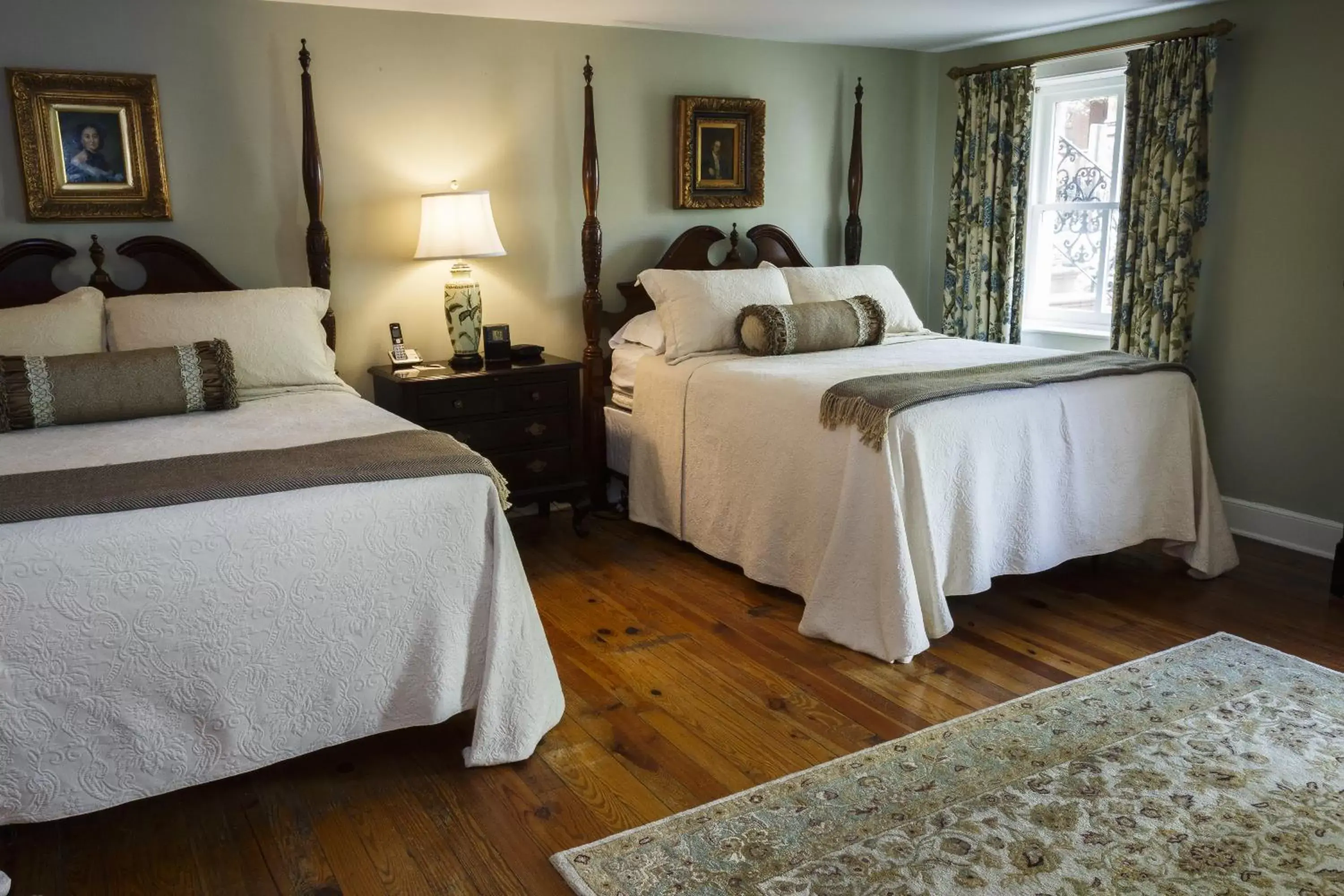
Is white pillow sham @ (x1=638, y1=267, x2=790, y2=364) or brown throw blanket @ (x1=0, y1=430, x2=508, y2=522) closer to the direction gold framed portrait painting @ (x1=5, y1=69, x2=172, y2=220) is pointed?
the brown throw blanket

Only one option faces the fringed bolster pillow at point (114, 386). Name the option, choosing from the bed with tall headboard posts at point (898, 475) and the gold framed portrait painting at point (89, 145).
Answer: the gold framed portrait painting

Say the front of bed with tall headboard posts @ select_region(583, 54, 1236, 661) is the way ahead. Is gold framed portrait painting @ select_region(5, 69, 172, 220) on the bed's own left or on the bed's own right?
on the bed's own right

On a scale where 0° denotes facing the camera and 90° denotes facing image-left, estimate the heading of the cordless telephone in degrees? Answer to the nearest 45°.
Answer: approximately 0°

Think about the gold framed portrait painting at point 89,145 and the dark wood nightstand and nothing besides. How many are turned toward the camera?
2

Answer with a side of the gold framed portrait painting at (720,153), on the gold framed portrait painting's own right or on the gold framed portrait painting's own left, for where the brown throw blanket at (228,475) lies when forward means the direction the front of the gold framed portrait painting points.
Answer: on the gold framed portrait painting's own right

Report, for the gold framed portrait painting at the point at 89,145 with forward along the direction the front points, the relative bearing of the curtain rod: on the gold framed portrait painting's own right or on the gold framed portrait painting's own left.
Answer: on the gold framed portrait painting's own left

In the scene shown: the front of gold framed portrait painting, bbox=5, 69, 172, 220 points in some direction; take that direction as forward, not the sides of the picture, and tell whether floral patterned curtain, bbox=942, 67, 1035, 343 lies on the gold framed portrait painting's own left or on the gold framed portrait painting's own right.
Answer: on the gold framed portrait painting's own left

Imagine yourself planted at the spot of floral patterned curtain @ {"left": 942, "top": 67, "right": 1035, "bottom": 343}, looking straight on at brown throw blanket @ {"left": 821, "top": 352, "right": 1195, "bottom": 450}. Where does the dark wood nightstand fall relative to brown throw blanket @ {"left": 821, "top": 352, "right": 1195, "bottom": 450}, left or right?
right

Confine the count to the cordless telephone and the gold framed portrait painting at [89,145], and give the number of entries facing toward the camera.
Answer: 2

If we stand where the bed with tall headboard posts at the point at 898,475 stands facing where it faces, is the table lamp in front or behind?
behind
